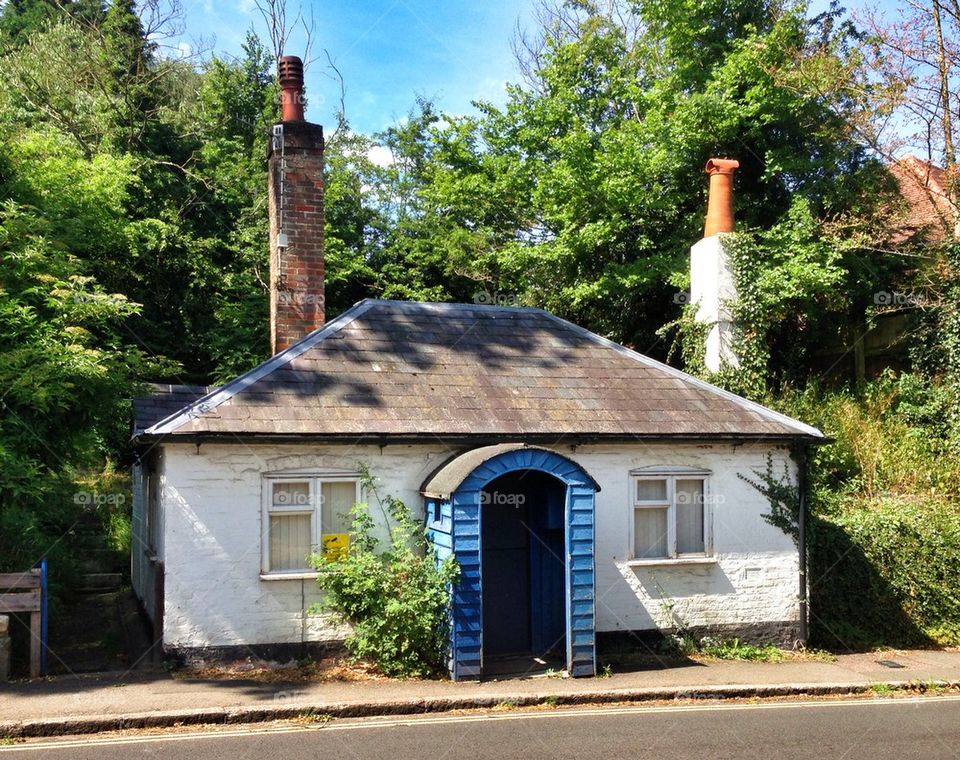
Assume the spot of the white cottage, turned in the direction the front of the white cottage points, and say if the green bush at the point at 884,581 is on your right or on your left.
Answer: on your left

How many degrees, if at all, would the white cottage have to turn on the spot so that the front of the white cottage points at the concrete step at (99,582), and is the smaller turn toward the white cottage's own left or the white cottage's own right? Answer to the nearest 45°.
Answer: approximately 135° to the white cottage's own right

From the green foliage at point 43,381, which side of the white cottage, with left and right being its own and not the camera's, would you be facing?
right

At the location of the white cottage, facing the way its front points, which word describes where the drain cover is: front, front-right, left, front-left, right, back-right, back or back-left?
left

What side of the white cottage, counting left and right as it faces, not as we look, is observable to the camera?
front

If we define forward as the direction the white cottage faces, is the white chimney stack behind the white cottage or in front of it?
behind

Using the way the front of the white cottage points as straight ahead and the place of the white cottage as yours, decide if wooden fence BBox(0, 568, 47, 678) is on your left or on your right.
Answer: on your right

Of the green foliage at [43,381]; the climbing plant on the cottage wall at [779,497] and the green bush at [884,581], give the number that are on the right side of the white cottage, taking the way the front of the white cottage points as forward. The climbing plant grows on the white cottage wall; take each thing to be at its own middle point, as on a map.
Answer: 1

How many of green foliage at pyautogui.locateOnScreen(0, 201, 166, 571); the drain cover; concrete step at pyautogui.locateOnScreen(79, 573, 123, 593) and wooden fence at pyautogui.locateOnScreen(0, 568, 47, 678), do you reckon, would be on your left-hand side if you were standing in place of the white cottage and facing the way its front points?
1
